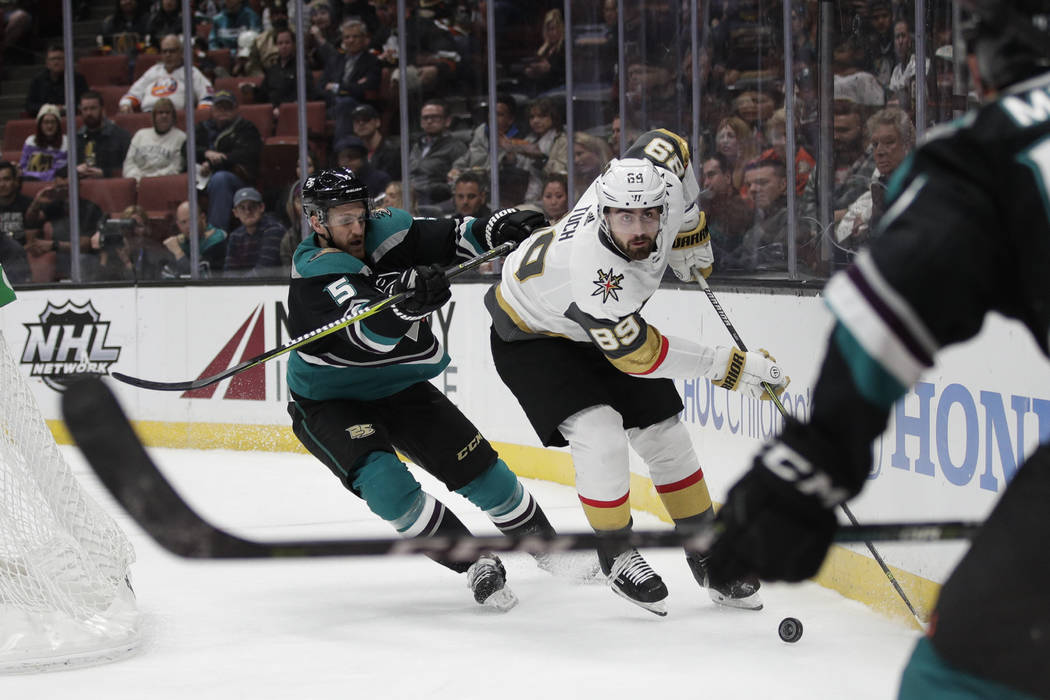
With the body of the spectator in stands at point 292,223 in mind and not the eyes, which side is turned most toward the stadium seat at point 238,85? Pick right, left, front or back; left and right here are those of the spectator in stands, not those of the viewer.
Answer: back

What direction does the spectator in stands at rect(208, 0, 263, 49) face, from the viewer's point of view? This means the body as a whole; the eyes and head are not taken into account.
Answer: toward the camera

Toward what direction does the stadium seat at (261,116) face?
toward the camera

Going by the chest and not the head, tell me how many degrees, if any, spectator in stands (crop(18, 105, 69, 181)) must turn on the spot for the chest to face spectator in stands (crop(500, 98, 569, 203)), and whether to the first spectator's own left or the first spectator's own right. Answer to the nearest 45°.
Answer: approximately 45° to the first spectator's own left

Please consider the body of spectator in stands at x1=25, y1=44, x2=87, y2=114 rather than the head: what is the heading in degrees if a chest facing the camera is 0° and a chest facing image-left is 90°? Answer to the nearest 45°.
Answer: approximately 0°

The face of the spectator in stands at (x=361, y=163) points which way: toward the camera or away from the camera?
toward the camera

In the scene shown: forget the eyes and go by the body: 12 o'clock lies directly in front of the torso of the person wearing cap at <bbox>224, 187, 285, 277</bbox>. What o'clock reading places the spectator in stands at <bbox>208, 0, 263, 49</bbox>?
The spectator in stands is roughly at 6 o'clock from the person wearing cap.

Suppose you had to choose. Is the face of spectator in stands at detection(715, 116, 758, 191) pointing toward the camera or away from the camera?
toward the camera

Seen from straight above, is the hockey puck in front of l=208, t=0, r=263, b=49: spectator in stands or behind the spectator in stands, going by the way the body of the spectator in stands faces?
in front

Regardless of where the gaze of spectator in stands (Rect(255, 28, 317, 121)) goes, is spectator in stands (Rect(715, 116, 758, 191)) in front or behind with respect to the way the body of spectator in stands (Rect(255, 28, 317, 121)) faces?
in front

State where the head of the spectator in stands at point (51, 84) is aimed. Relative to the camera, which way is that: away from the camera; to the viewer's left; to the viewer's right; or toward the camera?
toward the camera

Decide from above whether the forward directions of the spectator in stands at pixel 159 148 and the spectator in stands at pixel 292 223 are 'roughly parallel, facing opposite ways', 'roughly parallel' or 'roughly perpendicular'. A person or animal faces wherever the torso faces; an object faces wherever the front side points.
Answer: roughly parallel

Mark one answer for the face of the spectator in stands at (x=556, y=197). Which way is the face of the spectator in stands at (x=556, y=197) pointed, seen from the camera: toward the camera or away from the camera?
toward the camera

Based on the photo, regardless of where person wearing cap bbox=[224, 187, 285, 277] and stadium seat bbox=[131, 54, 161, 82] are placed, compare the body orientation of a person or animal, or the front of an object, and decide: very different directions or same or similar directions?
same or similar directions
